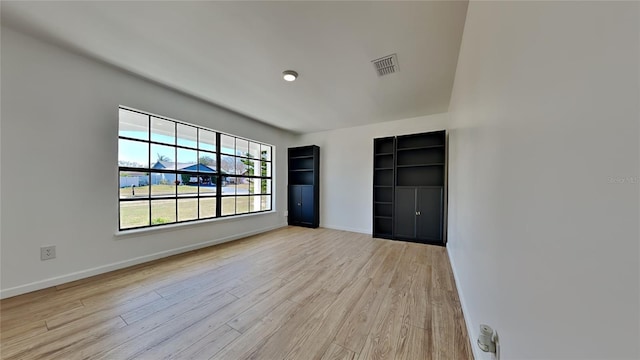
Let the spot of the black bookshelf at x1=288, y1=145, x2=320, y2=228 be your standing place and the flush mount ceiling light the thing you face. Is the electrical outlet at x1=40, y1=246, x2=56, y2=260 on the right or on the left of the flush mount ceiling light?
right

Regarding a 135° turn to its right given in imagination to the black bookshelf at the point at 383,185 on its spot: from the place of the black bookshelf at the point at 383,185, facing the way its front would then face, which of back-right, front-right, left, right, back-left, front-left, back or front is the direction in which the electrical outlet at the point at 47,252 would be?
left

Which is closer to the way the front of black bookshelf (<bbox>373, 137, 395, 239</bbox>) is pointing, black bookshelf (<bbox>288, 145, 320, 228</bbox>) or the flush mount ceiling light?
the flush mount ceiling light

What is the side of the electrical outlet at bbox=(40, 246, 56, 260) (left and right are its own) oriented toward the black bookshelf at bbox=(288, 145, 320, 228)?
left

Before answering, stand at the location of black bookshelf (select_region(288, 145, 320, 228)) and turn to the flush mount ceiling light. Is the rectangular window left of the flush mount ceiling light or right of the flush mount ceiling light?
right

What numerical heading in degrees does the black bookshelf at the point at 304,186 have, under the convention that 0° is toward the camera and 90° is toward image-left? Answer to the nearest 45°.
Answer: approximately 45°

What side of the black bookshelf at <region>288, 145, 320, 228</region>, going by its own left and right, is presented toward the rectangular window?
front

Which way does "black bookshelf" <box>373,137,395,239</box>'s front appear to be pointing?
toward the camera

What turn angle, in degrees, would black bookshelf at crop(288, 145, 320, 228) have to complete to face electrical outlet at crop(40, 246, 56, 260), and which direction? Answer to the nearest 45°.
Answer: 0° — it already faces it
